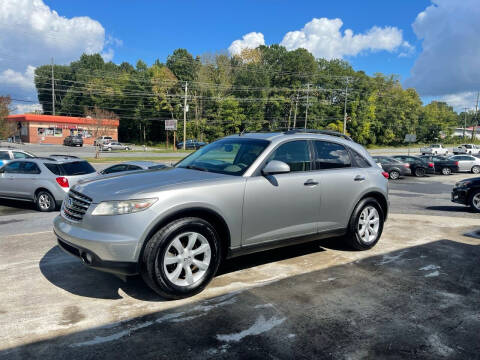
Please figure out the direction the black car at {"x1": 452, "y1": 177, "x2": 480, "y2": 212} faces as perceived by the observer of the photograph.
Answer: facing the viewer and to the left of the viewer

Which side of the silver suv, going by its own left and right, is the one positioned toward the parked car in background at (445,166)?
back

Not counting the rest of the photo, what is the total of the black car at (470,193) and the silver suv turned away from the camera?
0

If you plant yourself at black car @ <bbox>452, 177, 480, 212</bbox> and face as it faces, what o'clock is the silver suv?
The silver suv is roughly at 11 o'clock from the black car.

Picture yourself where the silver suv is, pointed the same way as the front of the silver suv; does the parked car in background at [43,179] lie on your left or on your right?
on your right

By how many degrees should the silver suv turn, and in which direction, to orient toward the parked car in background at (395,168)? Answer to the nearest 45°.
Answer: approximately 180°

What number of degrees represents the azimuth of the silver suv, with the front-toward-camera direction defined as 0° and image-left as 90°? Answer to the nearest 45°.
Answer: approximately 45°

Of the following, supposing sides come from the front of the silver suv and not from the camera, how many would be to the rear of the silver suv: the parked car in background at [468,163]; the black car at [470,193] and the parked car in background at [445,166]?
3

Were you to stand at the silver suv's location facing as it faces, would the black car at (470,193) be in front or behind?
behind

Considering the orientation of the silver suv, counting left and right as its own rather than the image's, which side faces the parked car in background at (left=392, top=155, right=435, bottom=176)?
back

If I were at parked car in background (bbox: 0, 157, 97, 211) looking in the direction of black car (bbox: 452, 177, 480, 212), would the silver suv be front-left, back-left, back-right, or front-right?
front-right

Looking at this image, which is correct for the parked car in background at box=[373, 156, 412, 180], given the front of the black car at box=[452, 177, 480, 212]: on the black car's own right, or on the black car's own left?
on the black car's own right

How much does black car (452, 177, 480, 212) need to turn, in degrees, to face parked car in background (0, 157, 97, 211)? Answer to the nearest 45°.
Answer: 0° — it already faces it
